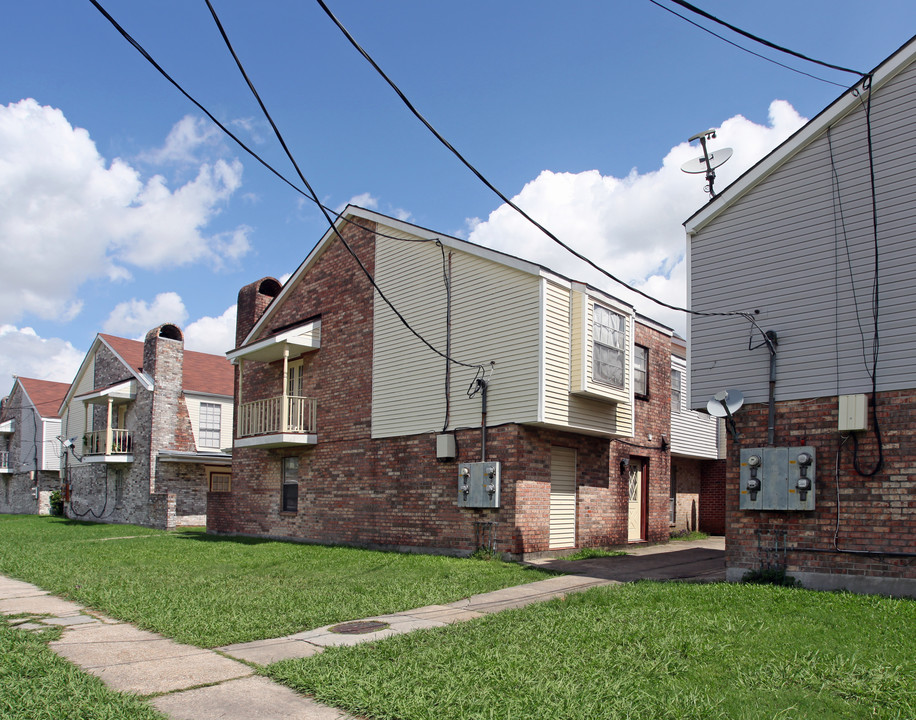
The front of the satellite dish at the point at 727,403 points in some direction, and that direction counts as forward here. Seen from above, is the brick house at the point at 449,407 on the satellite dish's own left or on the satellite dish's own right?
on the satellite dish's own right

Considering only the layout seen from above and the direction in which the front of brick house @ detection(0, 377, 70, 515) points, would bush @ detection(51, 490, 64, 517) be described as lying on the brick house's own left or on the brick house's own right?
on the brick house's own left

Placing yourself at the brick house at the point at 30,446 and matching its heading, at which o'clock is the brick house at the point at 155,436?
the brick house at the point at 155,436 is roughly at 10 o'clock from the brick house at the point at 30,446.

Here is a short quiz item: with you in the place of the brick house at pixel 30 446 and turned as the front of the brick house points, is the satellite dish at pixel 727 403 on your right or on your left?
on your left

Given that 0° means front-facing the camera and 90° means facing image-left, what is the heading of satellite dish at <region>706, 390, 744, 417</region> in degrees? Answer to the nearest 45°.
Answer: approximately 45°

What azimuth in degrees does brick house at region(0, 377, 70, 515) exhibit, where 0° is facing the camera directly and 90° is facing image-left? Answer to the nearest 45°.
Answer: approximately 45°
